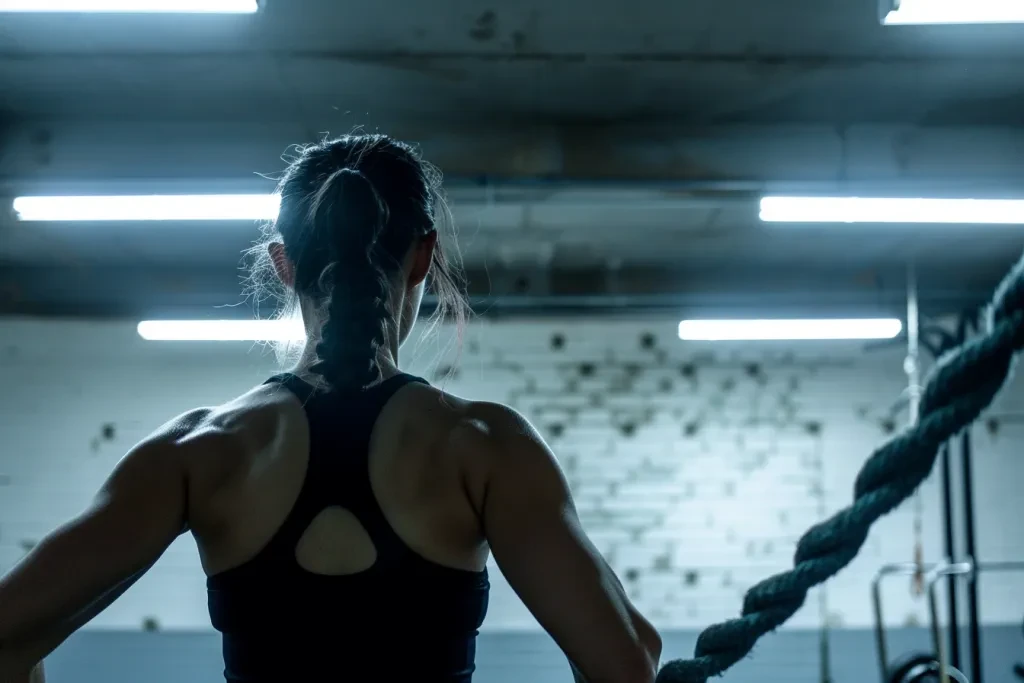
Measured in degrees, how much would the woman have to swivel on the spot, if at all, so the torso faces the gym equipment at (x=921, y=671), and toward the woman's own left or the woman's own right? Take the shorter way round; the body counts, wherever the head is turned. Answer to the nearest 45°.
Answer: approximately 45° to the woman's own right

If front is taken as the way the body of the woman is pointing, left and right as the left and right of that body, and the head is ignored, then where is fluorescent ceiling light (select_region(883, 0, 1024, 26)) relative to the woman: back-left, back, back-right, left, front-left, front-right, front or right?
front-right

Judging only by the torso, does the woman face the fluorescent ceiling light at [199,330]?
yes

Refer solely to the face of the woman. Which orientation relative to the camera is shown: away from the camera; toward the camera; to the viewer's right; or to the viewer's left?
away from the camera

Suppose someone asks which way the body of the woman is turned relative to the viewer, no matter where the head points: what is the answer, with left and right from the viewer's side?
facing away from the viewer
